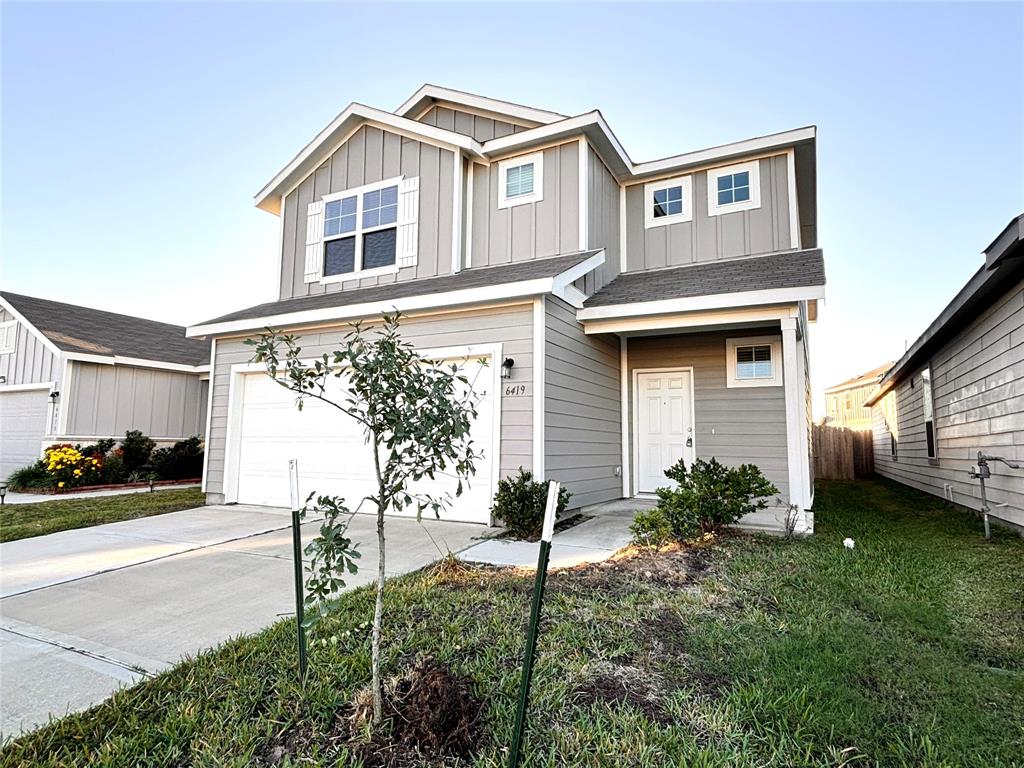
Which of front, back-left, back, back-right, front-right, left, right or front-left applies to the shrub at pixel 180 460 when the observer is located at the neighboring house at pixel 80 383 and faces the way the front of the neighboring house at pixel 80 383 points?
left

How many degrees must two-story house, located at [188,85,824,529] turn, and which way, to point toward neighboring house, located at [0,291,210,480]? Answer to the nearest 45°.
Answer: approximately 90° to its right

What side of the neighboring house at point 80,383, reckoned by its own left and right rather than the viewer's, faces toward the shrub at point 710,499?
left

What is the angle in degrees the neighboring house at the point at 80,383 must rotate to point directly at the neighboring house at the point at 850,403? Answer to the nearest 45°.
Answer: approximately 135° to its left

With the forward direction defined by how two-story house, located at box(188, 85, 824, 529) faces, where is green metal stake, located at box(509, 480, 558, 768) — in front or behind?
in front

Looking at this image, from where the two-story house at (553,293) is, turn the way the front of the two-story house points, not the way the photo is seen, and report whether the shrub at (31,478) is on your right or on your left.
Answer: on your right

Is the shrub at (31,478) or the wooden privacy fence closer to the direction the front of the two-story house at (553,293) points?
the shrub

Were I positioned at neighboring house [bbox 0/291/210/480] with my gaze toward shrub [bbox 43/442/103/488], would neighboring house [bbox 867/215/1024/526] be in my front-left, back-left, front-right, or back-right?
front-left

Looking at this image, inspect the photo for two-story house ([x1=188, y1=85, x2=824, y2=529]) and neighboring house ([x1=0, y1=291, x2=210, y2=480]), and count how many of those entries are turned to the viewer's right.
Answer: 0

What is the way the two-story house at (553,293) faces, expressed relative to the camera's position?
facing the viewer and to the left of the viewer

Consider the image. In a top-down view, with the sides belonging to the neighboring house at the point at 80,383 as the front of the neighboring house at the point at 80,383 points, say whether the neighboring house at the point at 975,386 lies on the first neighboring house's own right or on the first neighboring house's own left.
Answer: on the first neighboring house's own left

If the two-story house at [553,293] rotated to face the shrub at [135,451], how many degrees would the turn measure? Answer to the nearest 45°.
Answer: approximately 90° to its right

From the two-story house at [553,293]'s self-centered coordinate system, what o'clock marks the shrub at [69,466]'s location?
The shrub is roughly at 2 o'clock from the two-story house.

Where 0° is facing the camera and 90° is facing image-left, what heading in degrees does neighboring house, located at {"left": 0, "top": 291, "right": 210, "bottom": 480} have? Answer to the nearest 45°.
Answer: approximately 45°
